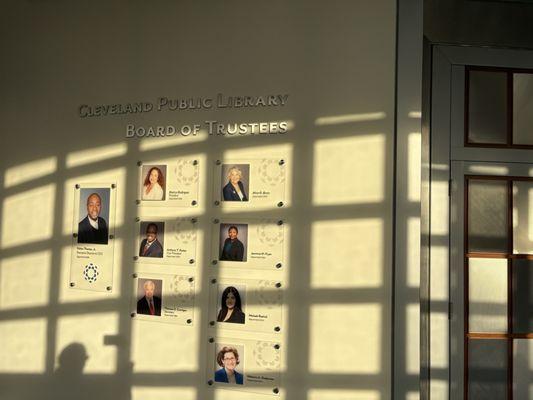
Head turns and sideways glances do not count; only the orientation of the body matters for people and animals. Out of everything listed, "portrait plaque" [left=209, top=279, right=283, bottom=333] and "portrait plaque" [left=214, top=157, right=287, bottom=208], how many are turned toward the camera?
2

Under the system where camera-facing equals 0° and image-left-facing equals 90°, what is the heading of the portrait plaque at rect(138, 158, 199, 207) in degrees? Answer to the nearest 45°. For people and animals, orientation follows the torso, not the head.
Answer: approximately 45°

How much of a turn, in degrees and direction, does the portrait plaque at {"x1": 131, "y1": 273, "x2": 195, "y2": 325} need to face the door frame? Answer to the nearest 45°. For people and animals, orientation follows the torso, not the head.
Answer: approximately 135° to its left

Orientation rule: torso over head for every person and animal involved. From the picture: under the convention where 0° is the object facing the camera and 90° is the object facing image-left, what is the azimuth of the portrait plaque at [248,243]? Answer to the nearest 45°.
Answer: approximately 0°

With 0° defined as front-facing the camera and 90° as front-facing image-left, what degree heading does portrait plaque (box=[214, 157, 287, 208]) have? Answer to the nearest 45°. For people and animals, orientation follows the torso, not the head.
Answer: approximately 0°
